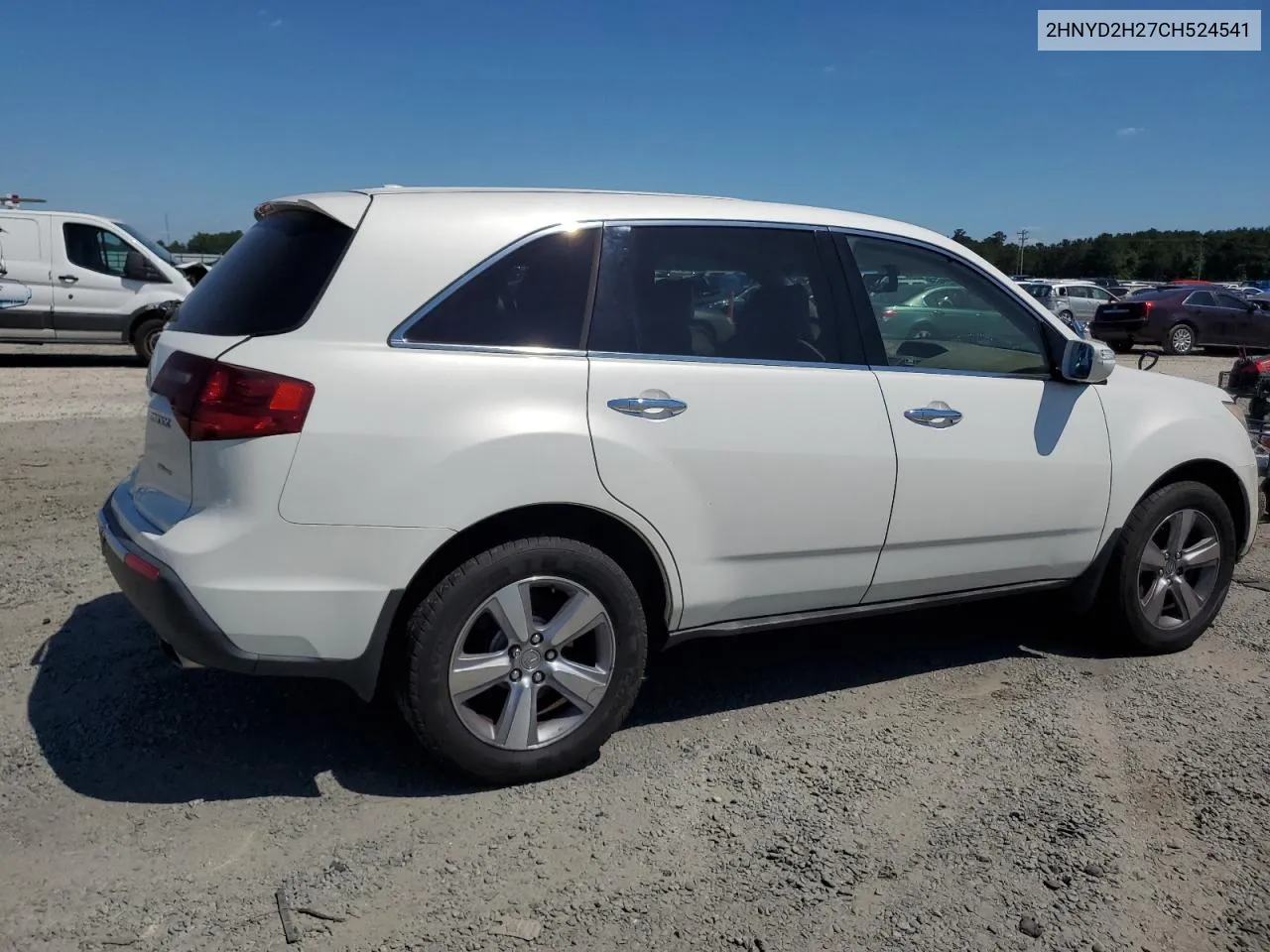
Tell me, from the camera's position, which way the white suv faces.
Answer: facing away from the viewer and to the right of the viewer

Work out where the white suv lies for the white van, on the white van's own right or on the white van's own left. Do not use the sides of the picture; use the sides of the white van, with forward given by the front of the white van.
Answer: on the white van's own right

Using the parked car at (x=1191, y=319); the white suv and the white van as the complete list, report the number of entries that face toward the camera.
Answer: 0

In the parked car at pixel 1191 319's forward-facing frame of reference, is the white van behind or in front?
behind

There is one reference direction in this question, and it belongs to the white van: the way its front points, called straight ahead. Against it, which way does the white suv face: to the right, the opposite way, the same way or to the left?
the same way

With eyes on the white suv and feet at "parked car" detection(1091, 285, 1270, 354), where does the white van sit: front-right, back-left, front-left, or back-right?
front-right

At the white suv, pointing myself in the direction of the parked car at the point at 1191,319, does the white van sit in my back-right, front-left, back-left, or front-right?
front-left

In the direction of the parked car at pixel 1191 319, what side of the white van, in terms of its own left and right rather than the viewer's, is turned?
front

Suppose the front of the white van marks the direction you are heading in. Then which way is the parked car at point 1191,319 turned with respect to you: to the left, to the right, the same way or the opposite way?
the same way

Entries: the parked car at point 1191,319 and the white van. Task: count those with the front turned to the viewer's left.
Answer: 0

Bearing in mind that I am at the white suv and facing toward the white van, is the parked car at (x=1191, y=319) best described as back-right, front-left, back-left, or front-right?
front-right

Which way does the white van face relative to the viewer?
to the viewer's right

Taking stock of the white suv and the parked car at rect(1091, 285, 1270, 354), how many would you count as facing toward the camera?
0

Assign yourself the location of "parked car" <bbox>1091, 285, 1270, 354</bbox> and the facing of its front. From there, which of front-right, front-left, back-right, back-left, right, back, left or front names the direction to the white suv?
back-right

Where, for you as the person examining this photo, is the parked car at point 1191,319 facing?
facing away from the viewer and to the right of the viewer

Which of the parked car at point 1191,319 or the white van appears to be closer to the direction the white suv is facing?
the parked car
